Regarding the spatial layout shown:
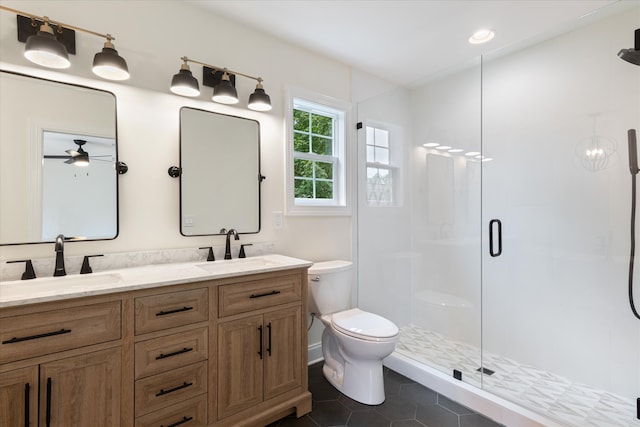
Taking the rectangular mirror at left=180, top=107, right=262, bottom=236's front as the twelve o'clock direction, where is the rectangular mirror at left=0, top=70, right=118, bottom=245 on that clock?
the rectangular mirror at left=0, top=70, right=118, bottom=245 is roughly at 4 o'clock from the rectangular mirror at left=180, top=107, right=262, bottom=236.

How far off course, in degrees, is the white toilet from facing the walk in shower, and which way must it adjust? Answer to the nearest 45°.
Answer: approximately 45° to its left

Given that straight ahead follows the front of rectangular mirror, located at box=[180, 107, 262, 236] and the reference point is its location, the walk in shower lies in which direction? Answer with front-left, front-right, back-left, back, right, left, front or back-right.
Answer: front-left

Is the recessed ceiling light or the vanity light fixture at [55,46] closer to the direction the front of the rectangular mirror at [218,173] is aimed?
the recessed ceiling light

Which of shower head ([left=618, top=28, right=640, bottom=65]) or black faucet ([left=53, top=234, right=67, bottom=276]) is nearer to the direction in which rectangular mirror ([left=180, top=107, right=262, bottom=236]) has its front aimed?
the shower head

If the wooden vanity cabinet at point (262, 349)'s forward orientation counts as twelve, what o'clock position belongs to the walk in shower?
The walk in shower is roughly at 10 o'clock from the wooden vanity cabinet.

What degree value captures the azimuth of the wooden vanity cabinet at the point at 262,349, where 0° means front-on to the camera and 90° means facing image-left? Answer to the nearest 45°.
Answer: approximately 315°

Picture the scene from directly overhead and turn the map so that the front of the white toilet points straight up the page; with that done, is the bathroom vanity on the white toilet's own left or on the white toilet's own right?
on the white toilet's own right

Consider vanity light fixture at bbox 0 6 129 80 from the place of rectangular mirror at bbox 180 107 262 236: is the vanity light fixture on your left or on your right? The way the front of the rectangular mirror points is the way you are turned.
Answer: on your right
